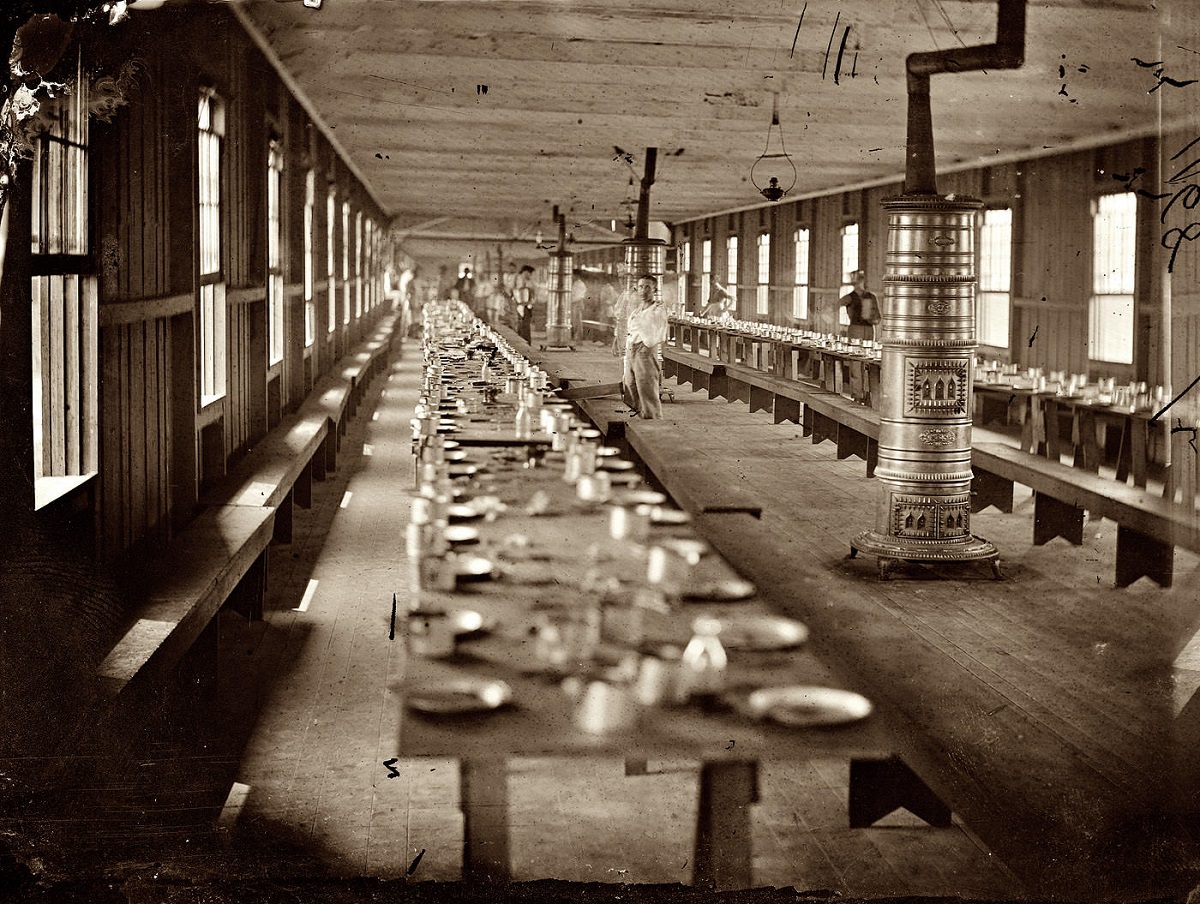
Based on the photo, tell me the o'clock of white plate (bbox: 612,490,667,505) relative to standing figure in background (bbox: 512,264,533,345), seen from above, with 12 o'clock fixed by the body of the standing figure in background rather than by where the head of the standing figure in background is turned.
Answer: The white plate is roughly at 12 o'clock from the standing figure in background.

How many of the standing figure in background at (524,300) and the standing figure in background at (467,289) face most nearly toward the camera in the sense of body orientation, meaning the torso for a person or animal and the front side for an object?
2

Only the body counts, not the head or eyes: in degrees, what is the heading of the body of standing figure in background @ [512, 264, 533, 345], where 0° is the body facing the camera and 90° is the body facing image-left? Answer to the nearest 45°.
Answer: approximately 0°

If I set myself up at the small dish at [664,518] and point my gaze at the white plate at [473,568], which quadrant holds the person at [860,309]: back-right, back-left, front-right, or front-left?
back-right

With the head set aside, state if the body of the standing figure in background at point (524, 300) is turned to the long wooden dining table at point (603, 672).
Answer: yes

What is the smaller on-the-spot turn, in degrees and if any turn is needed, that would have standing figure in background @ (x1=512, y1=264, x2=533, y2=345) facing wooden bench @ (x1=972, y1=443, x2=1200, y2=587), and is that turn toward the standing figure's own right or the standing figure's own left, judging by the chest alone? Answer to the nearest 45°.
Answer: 0° — they already face it

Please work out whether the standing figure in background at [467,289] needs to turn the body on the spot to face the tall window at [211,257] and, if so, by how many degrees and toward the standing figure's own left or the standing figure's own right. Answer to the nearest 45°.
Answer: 0° — they already face it
